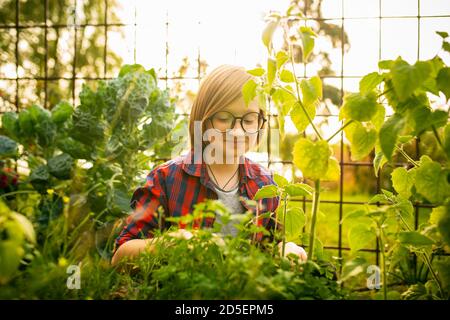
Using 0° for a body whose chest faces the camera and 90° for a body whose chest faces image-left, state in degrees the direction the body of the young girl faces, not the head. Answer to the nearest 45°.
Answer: approximately 315°
